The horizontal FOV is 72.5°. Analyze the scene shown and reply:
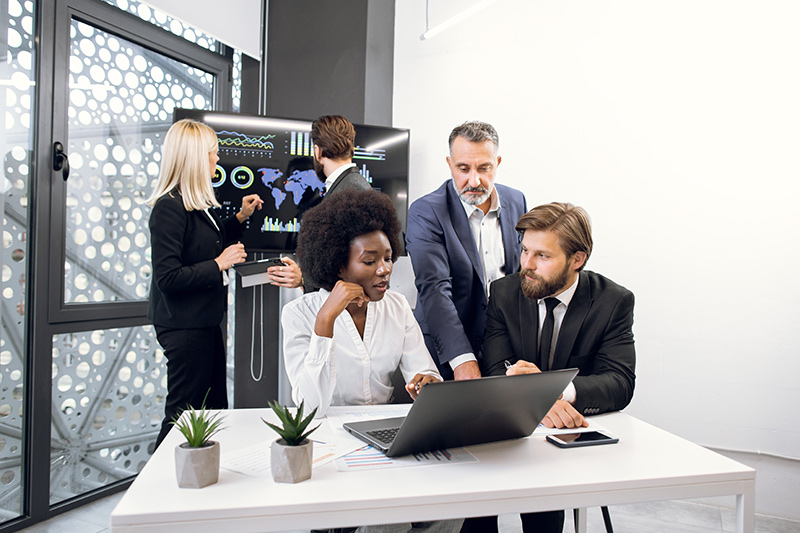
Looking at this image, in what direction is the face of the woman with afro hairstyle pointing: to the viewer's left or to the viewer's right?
to the viewer's right

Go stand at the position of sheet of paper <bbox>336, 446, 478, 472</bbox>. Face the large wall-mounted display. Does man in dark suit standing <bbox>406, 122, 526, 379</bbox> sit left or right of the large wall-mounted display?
right

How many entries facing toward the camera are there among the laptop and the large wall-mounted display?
1

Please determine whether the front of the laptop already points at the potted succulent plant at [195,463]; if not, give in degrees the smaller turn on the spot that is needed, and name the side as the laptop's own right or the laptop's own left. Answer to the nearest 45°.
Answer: approximately 90° to the laptop's own left

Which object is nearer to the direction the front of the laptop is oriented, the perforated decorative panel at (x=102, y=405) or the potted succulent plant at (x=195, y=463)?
the perforated decorative panel

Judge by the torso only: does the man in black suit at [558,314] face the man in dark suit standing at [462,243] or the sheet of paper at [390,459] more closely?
the sheet of paper

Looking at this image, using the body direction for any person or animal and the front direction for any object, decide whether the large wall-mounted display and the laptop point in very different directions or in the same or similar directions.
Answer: very different directions

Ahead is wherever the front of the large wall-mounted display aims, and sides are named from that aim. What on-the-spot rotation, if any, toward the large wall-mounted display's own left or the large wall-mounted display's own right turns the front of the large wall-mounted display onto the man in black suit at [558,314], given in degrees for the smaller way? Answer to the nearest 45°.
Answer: approximately 45° to the large wall-mounted display's own left

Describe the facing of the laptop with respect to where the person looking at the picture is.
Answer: facing away from the viewer and to the left of the viewer

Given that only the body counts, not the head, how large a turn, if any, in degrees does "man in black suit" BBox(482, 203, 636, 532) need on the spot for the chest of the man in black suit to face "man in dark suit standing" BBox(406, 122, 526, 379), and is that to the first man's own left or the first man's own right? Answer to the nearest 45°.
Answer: approximately 90° to the first man's own right

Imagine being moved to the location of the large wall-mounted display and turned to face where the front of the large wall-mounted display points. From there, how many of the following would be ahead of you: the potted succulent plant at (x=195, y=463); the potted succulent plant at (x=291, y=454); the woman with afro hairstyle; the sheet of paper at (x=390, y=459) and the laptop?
5

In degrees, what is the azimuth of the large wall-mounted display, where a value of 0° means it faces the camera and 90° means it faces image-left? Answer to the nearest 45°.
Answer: approximately 0°

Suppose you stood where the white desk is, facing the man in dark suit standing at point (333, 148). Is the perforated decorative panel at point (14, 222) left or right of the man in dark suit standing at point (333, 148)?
left
